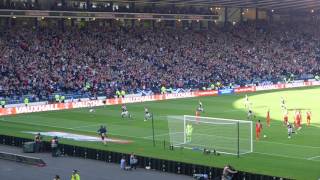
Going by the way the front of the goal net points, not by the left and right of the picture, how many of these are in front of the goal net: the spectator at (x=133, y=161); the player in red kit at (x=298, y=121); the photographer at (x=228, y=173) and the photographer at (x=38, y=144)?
1

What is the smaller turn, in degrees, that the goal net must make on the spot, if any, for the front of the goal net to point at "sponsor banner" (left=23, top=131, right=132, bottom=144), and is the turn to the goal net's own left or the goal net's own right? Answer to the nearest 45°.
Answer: approximately 135° to the goal net's own left

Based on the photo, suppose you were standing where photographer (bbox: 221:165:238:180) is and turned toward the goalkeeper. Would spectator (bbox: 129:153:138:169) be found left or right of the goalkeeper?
left

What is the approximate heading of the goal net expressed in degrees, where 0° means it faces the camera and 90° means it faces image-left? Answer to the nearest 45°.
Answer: approximately 225°

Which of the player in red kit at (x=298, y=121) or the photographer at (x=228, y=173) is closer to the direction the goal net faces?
the player in red kit

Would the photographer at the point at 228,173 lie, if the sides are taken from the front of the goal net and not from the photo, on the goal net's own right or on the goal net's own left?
on the goal net's own right

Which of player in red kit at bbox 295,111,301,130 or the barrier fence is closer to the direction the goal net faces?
the player in red kit

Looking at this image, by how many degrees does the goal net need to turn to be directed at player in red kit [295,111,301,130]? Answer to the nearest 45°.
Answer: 0° — it already faces them

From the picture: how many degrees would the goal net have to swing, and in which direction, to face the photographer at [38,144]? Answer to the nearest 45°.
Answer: approximately 135° to its left

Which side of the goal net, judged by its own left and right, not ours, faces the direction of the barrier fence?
back

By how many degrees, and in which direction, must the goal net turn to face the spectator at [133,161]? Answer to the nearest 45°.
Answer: approximately 180°
